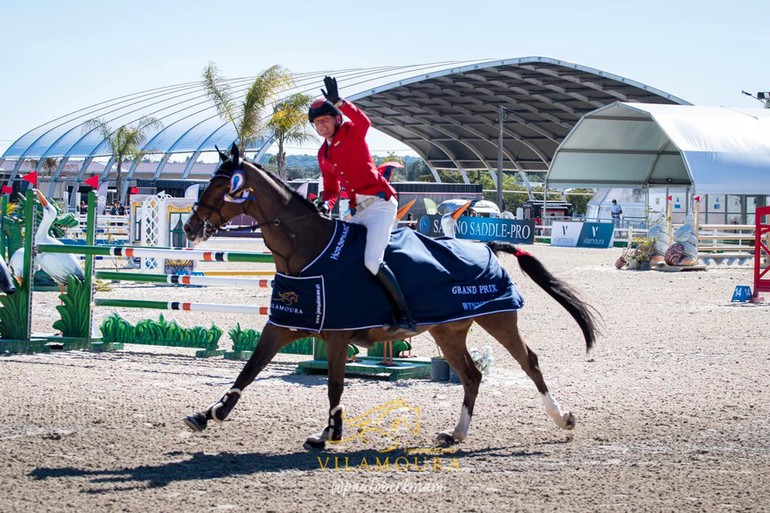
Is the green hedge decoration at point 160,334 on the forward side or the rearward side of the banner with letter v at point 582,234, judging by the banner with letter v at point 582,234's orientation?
on the forward side

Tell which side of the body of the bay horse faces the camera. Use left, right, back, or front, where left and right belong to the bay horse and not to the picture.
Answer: left

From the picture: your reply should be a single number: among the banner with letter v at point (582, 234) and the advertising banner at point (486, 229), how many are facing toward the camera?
2

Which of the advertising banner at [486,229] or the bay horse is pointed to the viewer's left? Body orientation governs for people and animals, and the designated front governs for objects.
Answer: the bay horse

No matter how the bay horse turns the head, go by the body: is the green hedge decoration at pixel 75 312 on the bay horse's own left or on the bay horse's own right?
on the bay horse's own right

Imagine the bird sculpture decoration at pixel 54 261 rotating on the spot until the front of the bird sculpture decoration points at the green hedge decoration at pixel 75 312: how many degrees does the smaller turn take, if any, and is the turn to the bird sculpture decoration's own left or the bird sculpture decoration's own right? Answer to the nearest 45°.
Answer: approximately 90° to the bird sculpture decoration's own left

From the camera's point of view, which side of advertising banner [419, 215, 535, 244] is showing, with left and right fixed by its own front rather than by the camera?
front

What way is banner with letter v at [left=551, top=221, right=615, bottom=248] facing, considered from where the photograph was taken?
facing the viewer

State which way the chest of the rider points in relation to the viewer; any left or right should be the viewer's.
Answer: facing the viewer and to the left of the viewer

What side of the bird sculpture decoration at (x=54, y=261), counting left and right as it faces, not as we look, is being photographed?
left

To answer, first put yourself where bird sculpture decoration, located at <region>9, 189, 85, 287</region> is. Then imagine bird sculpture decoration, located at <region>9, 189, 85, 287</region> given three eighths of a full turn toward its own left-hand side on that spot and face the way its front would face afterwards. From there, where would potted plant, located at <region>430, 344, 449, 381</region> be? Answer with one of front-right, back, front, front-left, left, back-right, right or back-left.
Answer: front

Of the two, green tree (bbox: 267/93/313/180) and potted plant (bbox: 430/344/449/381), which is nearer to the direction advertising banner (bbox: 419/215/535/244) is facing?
the potted plant

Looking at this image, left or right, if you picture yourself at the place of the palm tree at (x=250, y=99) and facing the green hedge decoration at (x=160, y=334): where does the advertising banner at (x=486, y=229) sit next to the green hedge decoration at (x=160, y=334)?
left

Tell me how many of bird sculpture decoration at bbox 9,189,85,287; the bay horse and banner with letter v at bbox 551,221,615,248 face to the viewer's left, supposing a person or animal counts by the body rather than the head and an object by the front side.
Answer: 2

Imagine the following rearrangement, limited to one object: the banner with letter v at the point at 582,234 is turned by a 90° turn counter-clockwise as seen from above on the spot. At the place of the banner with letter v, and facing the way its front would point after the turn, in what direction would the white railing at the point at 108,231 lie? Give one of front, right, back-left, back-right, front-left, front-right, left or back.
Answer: back-right

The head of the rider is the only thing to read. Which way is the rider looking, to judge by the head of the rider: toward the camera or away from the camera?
toward the camera

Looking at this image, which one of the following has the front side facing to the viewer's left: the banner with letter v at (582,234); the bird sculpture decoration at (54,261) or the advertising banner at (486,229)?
the bird sculpture decoration
